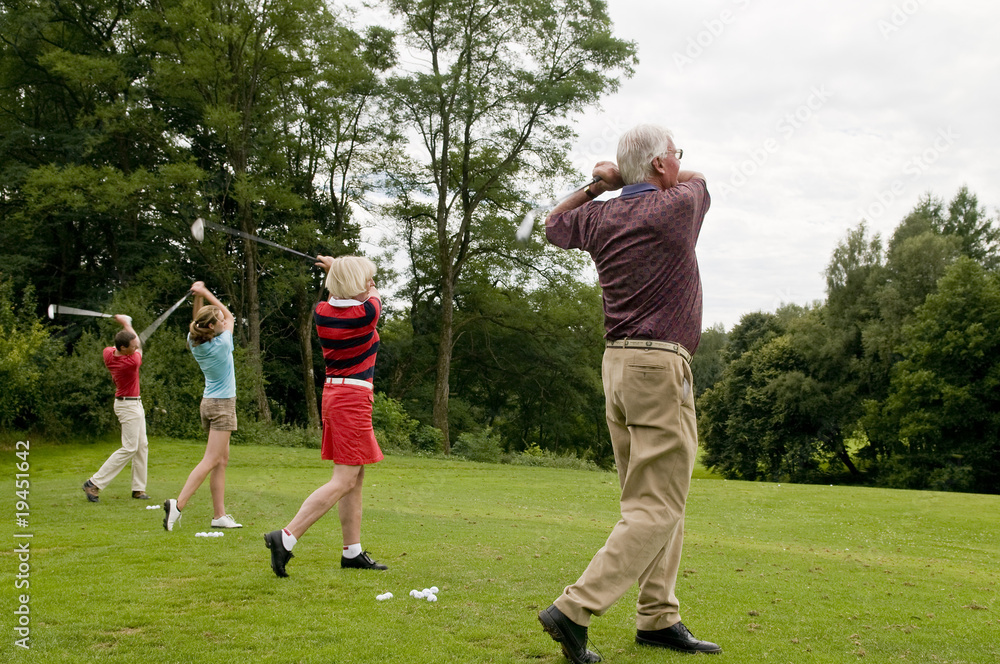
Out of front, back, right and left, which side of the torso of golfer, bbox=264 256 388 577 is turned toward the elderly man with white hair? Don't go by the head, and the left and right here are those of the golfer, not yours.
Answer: right

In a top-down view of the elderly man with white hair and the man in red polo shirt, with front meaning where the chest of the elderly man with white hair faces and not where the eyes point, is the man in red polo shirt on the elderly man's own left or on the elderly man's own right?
on the elderly man's own left

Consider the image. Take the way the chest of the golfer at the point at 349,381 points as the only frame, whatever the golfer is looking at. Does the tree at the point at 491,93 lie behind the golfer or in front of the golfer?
in front

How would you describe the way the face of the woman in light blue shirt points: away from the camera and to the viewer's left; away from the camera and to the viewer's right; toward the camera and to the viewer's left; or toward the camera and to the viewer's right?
away from the camera and to the viewer's right

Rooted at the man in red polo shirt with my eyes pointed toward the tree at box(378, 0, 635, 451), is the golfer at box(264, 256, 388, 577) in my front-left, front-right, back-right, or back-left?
back-right

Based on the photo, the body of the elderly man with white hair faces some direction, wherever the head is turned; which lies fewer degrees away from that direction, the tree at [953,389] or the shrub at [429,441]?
the tree

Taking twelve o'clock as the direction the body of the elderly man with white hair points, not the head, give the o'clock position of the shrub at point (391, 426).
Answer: The shrub is roughly at 10 o'clock from the elderly man with white hair.

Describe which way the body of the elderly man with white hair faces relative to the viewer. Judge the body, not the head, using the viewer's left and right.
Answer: facing away from the viewer and to the right of the viewer

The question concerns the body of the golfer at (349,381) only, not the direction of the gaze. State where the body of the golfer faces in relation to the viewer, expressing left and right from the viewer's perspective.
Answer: facing away from the viewer and to the right of the viewer

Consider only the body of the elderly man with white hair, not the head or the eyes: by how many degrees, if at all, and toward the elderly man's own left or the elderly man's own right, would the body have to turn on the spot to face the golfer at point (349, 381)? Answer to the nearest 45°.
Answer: approximately 90° to the elderly man's own left

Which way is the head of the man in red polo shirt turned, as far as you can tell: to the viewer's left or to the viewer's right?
to the viewer's right
